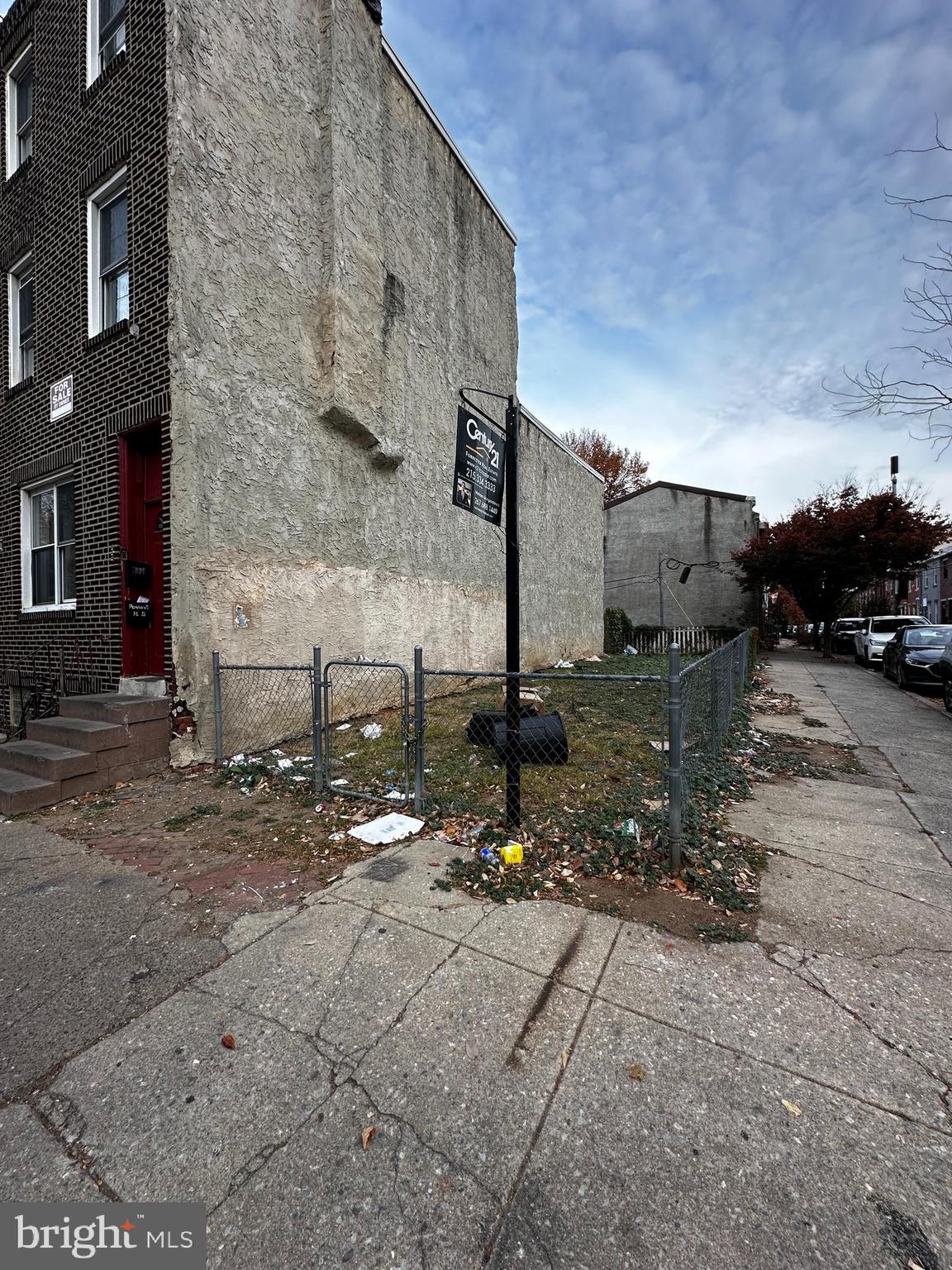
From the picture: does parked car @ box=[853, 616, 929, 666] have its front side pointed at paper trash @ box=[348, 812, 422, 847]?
yes

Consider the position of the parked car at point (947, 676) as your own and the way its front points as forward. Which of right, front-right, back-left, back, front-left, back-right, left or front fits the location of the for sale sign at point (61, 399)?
front-right

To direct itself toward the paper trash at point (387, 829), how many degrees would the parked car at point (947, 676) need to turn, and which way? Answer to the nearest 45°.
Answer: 0° — it already faces it

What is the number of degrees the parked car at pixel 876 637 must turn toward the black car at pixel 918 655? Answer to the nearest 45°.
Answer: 0° — it already faces it

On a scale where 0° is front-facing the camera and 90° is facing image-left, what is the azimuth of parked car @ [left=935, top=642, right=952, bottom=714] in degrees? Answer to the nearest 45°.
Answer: approximately 0°

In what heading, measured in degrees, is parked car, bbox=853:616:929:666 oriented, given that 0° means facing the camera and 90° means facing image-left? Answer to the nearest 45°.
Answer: approximately 0°
